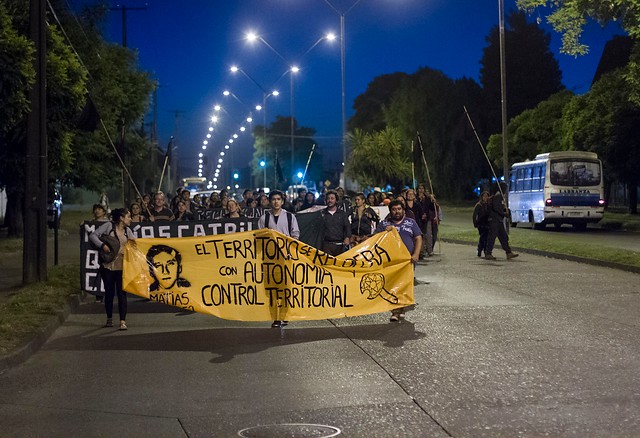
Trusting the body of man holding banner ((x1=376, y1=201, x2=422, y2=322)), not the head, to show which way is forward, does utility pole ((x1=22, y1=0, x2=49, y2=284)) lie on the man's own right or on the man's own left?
on the man's own right

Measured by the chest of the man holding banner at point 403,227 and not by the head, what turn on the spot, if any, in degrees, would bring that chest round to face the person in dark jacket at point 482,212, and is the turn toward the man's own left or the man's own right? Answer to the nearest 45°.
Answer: approximately 180°

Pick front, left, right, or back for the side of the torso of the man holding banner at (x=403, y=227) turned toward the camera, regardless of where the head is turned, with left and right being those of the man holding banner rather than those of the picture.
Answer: front

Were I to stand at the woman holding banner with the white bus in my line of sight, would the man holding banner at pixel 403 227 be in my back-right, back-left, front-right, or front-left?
front-right

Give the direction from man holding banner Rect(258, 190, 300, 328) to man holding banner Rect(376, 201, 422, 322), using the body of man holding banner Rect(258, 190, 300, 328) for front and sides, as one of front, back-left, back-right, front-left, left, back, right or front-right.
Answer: left

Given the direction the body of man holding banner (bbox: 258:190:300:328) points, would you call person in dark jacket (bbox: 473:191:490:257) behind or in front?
behind

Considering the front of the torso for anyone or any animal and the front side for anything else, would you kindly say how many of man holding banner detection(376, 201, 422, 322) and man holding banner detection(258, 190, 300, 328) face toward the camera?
2

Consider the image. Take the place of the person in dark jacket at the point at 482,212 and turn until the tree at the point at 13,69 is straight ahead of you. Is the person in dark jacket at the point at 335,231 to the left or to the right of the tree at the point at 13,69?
left

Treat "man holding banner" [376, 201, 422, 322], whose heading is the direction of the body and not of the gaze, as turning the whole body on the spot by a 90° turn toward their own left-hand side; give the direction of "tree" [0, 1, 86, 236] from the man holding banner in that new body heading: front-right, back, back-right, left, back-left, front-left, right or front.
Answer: back-left

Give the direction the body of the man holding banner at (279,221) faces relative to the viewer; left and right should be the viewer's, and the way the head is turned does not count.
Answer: facing the viewer

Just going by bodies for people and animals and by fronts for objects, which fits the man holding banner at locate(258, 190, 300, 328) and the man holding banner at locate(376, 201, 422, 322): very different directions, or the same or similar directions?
same or similar directions

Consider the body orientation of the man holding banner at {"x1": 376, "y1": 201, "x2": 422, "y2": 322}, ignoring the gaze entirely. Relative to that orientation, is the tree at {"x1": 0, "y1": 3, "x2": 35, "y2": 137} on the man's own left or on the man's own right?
on the man's own right

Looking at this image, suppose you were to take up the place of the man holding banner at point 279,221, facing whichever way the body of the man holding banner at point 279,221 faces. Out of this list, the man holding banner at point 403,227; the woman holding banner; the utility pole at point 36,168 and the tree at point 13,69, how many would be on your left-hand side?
1
